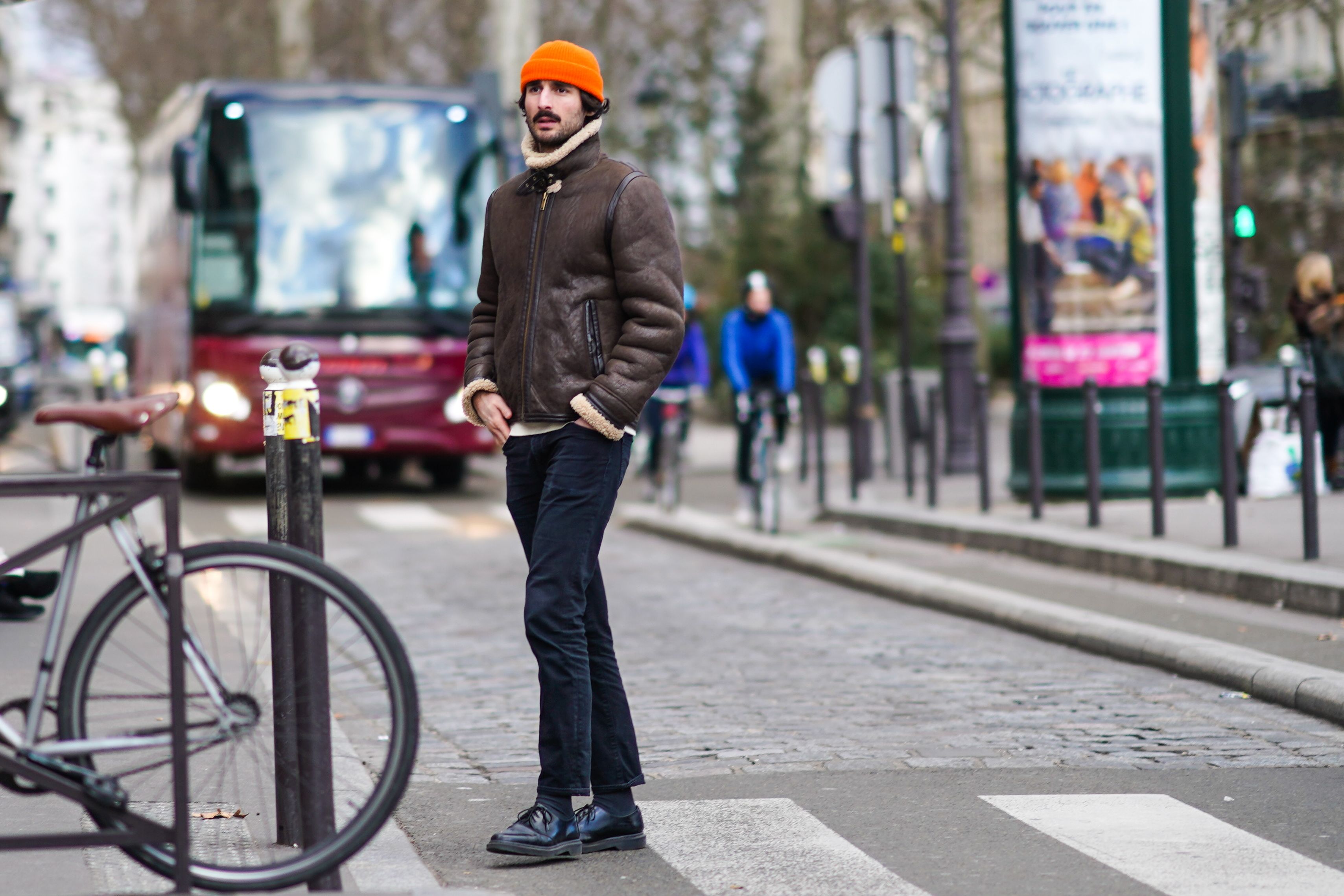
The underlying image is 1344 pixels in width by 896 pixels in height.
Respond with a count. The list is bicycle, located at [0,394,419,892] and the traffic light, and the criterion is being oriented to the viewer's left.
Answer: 1

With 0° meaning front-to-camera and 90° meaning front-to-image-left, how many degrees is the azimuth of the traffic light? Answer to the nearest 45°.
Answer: approximately 0°

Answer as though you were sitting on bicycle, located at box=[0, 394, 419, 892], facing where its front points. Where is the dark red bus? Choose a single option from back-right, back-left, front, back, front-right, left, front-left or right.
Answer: right

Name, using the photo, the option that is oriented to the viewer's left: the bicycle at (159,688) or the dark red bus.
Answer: the bicycle

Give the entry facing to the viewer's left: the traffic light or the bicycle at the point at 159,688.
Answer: the bicycle

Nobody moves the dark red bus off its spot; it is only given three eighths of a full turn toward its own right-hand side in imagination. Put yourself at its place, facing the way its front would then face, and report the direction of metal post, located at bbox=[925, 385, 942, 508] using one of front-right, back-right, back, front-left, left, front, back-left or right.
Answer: back

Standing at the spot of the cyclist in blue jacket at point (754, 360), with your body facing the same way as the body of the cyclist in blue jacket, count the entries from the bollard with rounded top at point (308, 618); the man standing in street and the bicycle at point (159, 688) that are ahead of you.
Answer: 3

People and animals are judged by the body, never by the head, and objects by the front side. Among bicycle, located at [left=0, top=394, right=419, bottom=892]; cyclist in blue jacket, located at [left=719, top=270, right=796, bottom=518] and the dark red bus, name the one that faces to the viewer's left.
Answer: the bicycle

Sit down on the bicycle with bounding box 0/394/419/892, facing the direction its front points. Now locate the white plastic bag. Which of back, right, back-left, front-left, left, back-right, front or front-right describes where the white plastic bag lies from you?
back-right

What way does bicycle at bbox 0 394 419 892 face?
to the viewer's left

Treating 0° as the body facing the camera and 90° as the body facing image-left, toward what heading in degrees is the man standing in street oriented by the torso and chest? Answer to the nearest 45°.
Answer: approximately 45°

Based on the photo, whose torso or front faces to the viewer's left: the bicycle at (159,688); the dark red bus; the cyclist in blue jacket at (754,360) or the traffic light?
the bicycle

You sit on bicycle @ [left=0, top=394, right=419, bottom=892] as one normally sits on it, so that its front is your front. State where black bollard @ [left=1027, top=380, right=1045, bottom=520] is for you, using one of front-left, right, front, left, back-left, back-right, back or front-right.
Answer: back-right

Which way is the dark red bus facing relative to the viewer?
toward the camera

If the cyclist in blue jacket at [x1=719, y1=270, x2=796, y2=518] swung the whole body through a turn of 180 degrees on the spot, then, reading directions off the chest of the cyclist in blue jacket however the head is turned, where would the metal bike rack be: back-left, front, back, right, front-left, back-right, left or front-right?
back

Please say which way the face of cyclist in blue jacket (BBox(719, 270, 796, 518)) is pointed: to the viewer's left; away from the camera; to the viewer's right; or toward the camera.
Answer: toward the camera

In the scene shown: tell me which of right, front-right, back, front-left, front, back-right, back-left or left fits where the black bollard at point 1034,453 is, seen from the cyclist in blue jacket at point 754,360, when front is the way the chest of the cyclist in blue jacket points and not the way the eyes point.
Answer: front-left
